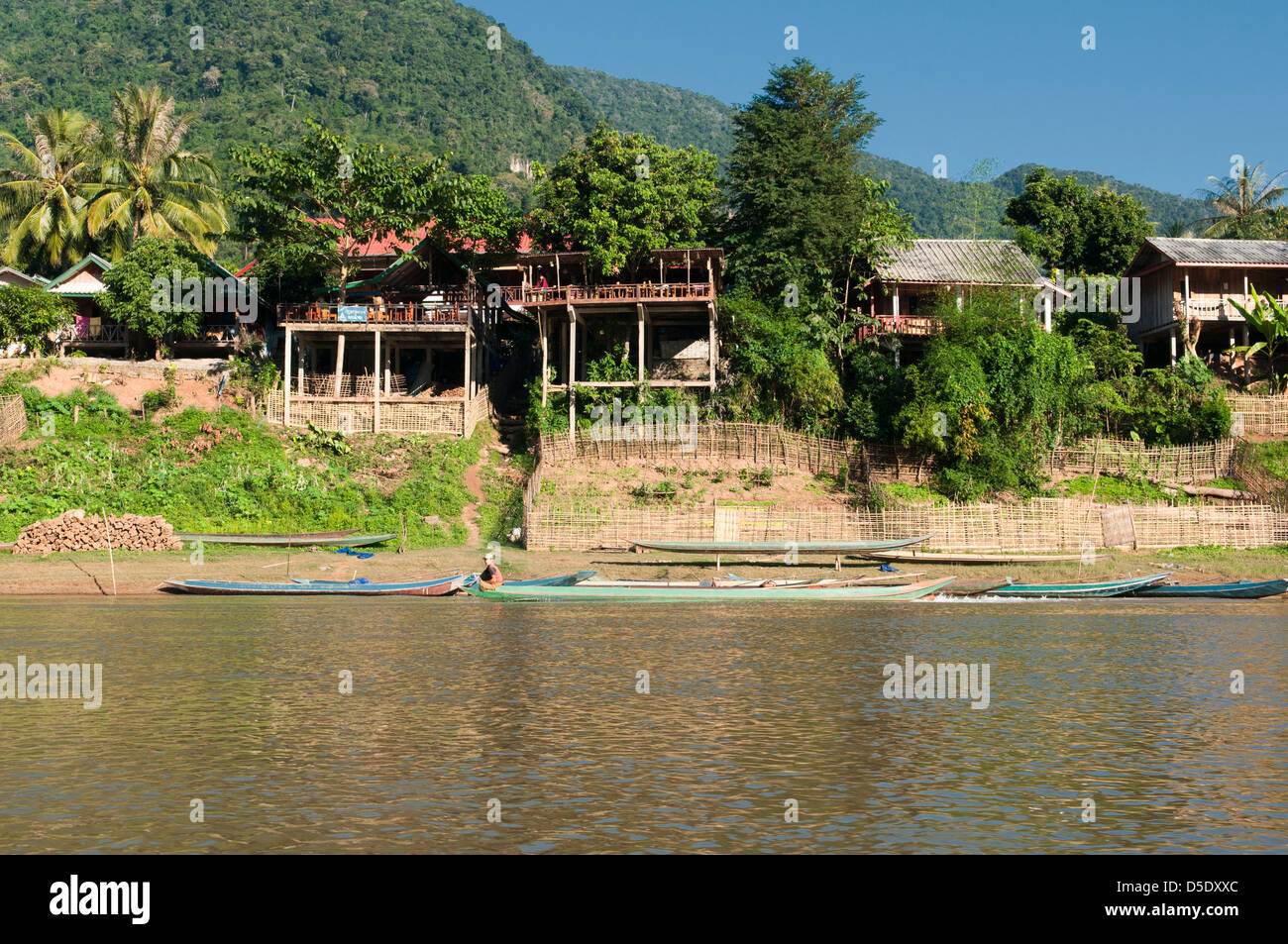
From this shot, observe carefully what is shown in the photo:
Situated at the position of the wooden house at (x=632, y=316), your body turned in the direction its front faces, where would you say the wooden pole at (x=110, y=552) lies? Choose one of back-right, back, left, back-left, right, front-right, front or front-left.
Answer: front-right

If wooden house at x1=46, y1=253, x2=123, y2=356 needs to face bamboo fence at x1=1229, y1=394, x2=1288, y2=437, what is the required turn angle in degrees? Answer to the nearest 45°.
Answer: approximately 45° to its left

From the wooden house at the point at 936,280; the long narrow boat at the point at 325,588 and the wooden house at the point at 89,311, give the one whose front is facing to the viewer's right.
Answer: the long narrow boat

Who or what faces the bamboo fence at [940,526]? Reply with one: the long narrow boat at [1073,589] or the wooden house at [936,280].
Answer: the wooden house

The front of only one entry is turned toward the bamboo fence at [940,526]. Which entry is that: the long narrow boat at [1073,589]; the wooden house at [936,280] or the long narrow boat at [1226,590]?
the wooden house

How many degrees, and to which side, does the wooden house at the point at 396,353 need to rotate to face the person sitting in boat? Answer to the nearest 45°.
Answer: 0° — it already faces them

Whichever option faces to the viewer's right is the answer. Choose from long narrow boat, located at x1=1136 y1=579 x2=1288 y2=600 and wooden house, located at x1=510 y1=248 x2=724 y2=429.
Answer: the long narrow boat

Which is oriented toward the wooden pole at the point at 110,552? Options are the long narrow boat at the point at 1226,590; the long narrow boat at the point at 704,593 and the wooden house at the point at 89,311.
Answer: the wooden house

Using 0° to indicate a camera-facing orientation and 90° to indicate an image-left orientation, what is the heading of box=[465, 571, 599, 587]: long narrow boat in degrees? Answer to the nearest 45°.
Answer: approximately 270°

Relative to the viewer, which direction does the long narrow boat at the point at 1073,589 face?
to the viewer's right

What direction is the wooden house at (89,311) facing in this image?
toward the camera

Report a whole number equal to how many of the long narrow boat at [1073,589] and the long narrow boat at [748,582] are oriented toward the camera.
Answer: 0
